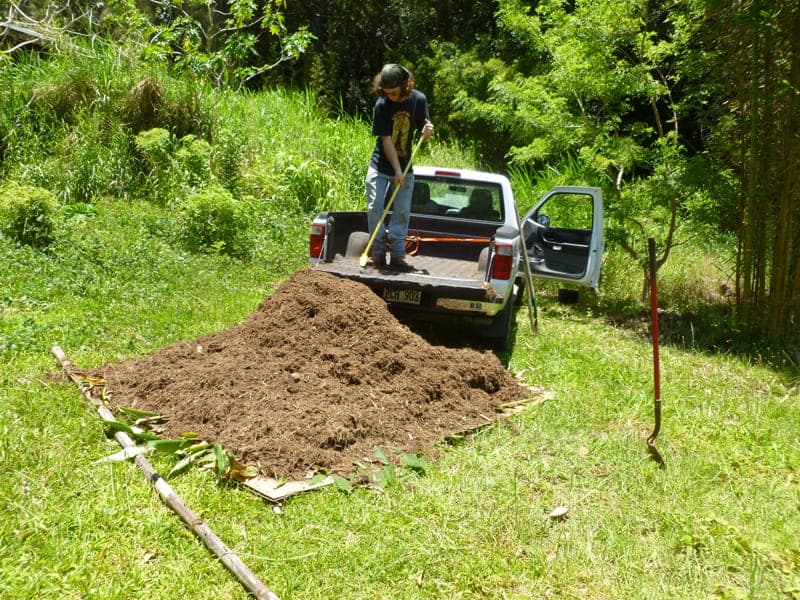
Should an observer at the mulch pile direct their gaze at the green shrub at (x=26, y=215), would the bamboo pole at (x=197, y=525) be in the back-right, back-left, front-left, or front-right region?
back-left

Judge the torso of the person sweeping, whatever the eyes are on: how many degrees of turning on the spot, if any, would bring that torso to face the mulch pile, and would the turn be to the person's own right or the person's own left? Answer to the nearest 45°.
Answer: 0° — they already face it

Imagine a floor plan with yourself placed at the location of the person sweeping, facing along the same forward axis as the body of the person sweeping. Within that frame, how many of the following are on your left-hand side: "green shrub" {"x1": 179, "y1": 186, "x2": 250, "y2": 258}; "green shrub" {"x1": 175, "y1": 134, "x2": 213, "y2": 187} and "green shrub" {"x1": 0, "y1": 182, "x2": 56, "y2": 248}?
0

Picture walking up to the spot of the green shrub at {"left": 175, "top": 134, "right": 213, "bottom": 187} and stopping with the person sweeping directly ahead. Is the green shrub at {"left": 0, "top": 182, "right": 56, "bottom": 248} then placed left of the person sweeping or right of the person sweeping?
right

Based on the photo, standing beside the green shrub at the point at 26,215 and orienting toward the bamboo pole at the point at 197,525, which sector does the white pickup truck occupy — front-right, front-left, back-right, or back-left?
front-left

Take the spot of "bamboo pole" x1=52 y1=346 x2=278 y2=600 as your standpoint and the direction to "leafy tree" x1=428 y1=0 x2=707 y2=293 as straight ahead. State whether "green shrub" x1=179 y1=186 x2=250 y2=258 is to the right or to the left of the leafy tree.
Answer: left

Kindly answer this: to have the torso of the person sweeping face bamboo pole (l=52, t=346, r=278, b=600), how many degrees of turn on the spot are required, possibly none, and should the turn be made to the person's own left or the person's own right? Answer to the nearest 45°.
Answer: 0° — they already face it

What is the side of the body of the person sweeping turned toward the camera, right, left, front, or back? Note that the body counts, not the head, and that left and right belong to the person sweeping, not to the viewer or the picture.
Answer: front

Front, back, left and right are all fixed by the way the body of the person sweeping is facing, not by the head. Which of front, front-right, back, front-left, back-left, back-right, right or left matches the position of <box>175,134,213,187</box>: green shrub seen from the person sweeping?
back-right

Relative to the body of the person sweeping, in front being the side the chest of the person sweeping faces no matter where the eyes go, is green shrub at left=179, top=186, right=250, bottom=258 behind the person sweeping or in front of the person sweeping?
behind

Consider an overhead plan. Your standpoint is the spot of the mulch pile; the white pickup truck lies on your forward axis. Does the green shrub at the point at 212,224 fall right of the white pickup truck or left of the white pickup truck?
left

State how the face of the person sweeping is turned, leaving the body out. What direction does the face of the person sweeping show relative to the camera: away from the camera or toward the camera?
toward the camera

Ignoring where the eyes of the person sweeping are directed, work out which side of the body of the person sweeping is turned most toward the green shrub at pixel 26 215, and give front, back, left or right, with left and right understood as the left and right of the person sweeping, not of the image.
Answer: right

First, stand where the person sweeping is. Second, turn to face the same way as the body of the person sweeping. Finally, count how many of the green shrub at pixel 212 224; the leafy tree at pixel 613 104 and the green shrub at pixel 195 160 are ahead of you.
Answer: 0

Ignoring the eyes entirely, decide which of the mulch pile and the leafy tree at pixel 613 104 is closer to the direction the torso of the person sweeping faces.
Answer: the mulch pile
